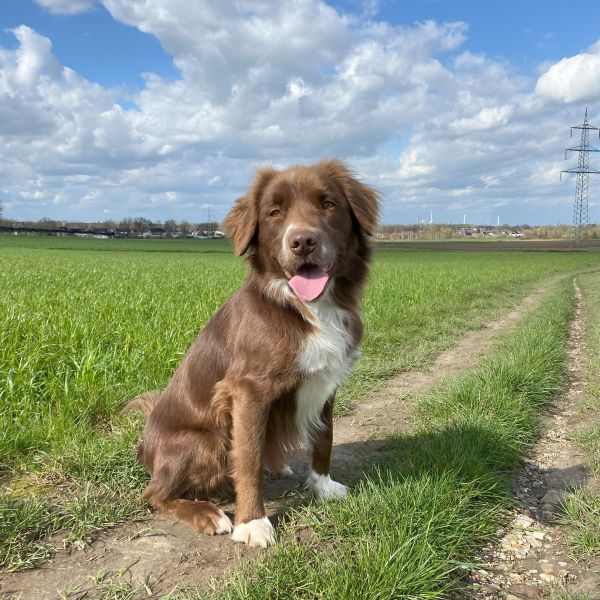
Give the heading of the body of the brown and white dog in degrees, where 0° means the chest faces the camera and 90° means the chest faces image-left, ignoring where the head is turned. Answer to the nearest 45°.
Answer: approximately 315°
